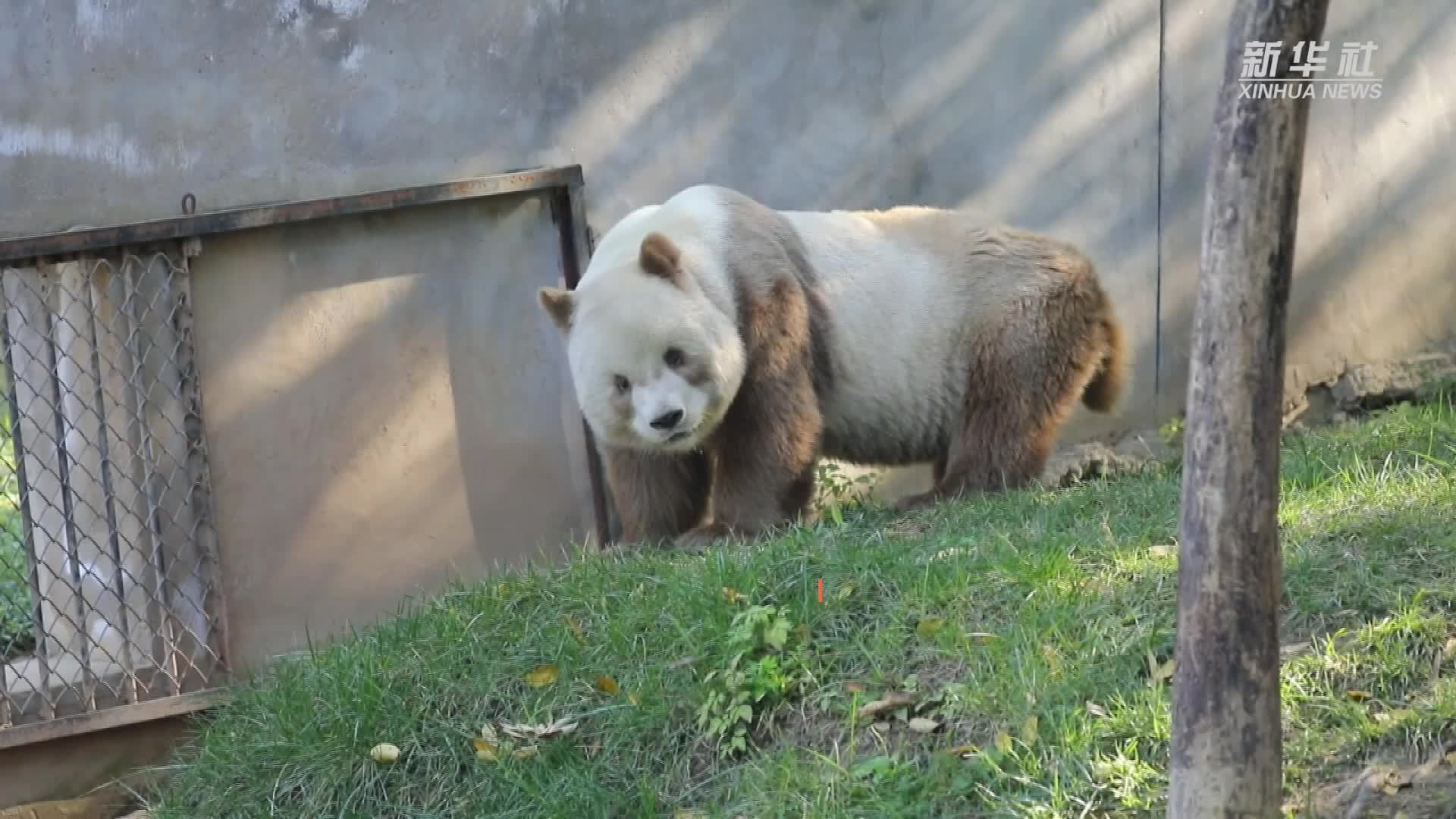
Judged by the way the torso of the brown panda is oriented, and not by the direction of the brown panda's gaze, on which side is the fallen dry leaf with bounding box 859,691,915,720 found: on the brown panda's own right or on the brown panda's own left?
on the brown panda's own left

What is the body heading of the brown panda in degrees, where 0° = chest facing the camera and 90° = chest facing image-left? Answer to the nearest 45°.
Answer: approximately 45°

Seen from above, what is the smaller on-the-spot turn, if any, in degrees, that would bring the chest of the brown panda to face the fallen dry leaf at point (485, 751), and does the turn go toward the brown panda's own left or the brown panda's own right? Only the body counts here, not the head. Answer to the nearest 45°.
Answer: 0° — it already faces it

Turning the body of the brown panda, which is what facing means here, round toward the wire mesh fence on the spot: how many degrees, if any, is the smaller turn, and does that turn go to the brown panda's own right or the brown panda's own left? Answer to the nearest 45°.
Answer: approximately 45° to the brown panda's own right

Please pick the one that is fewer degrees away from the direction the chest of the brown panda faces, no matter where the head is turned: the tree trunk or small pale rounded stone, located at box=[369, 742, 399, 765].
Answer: the small pale rounded stone

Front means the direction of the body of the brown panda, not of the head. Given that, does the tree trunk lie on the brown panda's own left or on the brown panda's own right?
on the brown panda's own left

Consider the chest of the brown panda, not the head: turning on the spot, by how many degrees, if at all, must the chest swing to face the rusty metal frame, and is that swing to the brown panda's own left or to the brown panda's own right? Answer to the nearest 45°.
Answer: approximately 45° to the brown panda's own right
